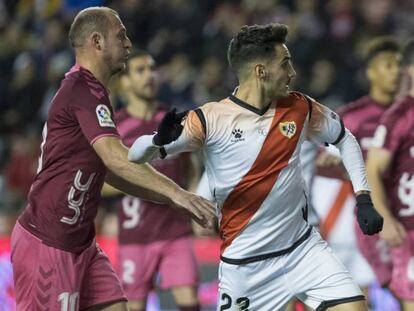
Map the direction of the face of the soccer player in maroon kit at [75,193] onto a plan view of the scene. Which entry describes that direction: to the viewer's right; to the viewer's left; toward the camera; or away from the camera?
to the viewer's right

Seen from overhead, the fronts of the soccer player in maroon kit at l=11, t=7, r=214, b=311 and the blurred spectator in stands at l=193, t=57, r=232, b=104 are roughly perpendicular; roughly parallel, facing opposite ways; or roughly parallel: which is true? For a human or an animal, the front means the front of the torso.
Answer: roughly perpendicular

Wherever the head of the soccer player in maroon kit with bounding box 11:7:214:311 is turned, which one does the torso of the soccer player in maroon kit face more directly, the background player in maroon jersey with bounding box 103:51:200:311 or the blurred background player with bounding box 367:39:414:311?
the blurred background player

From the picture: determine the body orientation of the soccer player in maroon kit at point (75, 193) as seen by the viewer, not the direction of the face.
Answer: to the viewer's right

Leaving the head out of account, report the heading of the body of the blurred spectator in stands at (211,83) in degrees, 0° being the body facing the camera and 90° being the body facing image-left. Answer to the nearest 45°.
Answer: approximately 0°

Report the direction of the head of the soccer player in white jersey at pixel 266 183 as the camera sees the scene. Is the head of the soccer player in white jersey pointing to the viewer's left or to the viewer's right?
to the viewer's right
